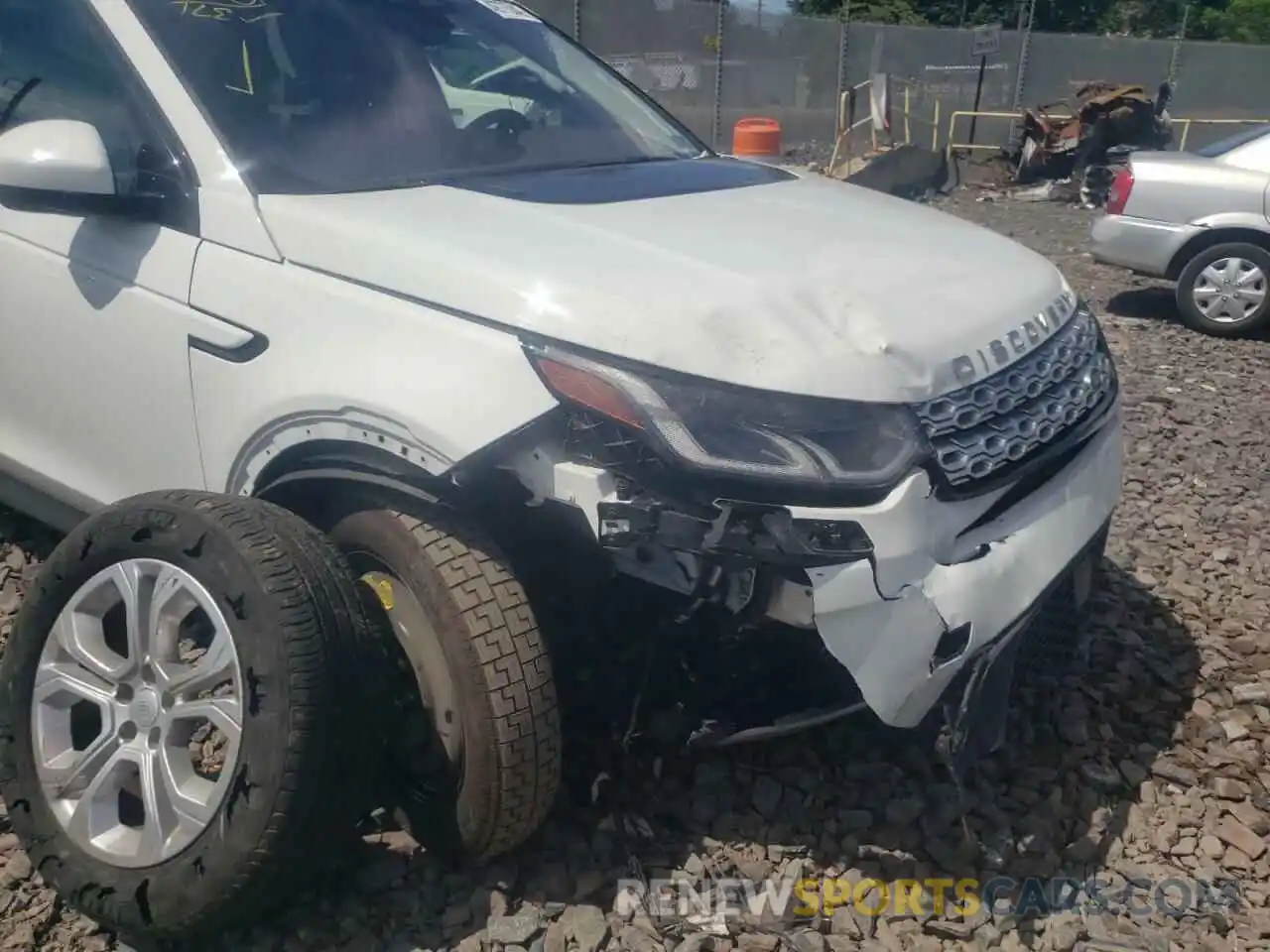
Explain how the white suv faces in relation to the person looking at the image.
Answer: facing the viewer and to the right of the viewer

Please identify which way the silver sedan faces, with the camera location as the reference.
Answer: facing to the right of the viewer

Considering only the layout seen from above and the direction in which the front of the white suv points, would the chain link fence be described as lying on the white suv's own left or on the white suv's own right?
on the white suv's own left

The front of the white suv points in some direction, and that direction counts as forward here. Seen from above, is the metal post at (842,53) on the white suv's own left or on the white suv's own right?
on the white suv's own left

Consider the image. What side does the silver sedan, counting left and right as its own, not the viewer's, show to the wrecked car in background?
left

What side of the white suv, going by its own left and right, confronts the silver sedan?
left

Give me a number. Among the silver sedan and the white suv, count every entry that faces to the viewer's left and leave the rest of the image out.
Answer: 0

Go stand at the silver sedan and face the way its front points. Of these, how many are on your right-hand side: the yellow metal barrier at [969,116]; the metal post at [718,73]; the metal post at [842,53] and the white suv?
1

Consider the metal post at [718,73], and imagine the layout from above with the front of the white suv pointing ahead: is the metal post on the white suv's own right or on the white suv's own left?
on the white suv's own left
